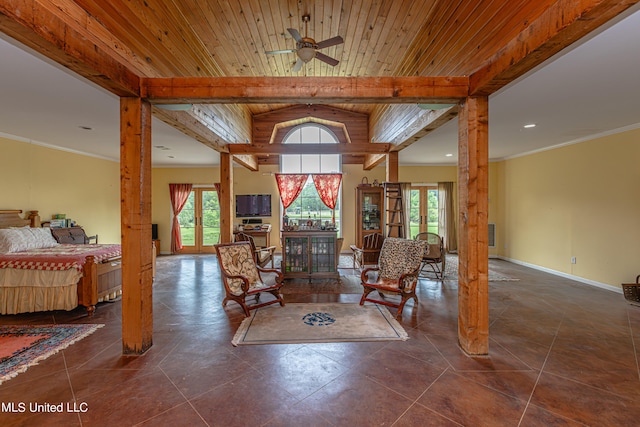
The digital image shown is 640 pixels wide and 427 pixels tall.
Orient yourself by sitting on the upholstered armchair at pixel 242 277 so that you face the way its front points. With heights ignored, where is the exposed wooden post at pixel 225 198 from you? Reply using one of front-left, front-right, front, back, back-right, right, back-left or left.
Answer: back-left

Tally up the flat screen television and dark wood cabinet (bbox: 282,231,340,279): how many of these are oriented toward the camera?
2

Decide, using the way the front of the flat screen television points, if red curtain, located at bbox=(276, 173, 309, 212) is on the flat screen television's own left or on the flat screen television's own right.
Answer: on the flat screen television's own left

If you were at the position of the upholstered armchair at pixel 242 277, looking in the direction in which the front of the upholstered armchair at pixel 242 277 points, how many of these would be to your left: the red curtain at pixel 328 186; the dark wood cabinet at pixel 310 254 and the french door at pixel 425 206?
3

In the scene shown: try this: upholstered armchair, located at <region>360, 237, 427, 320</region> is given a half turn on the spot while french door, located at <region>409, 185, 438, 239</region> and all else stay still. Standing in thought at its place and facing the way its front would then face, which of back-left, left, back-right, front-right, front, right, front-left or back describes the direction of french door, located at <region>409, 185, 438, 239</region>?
front-left

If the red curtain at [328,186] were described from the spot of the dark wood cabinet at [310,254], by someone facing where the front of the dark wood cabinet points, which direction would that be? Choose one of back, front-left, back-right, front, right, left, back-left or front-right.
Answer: back

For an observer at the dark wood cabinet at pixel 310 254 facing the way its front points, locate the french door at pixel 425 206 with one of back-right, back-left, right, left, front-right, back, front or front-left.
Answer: back-left

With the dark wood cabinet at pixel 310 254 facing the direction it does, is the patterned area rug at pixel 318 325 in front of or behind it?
in front

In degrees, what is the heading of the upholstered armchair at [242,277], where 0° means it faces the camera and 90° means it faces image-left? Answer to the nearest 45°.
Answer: approximately 315°

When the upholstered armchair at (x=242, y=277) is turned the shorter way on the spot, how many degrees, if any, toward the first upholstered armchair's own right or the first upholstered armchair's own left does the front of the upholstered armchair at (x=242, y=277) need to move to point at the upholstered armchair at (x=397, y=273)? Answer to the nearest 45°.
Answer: approximately 45° to the first upholstered armchair's own left

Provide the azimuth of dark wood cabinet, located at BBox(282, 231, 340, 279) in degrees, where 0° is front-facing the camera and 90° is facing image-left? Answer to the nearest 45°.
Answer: approximately 0°

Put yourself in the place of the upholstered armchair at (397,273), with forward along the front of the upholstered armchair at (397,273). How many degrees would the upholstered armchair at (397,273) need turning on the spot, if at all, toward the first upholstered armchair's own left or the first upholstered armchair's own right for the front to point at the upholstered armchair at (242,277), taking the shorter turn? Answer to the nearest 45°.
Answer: approximately 45° to the first upholstered armchair's own right

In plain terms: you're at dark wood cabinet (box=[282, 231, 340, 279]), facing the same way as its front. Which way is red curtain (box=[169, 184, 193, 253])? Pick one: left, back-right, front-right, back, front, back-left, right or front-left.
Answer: back-right

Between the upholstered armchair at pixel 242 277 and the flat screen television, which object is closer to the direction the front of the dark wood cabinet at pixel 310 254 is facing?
the upholstered armchair

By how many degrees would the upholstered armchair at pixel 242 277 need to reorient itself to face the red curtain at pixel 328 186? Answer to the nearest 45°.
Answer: approximately 90° to its left

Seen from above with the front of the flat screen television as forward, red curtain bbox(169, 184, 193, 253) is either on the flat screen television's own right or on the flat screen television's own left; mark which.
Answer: on the flat screen television's own right

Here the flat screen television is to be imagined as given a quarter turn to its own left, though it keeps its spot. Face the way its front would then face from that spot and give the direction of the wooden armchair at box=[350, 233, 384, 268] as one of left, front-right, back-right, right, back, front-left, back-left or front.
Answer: front-right

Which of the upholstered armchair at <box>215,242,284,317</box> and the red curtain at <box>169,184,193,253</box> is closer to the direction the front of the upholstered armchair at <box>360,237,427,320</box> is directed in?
the upholstered armchair
